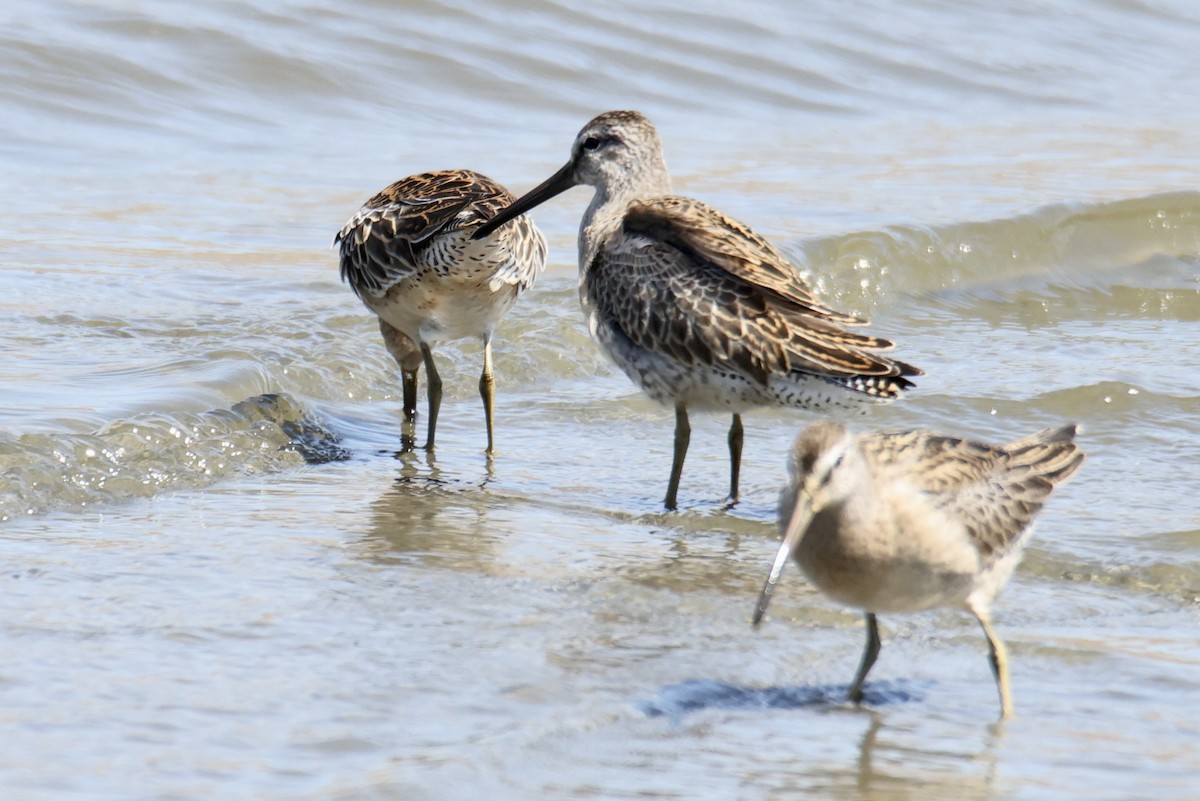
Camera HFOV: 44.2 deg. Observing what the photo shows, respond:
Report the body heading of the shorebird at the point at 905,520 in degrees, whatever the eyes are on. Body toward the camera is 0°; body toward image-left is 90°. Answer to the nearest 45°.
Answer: approximately 45°

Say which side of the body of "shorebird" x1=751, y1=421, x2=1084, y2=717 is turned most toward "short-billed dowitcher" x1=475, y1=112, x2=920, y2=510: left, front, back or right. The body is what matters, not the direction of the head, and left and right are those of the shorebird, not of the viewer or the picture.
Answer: right

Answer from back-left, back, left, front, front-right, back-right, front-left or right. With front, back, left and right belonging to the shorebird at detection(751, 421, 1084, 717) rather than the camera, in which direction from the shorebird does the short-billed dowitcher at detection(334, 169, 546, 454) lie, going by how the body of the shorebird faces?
right
